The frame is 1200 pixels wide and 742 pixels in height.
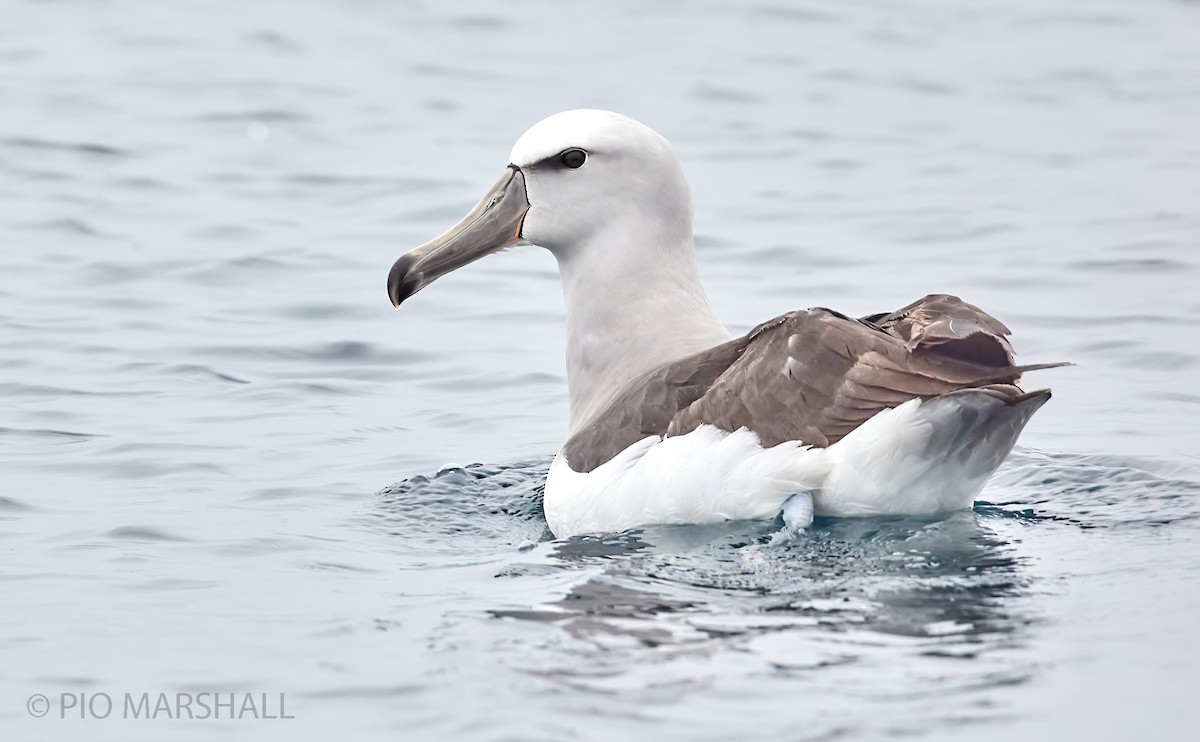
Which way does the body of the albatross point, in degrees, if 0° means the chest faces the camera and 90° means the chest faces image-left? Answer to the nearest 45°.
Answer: approximately 90°
